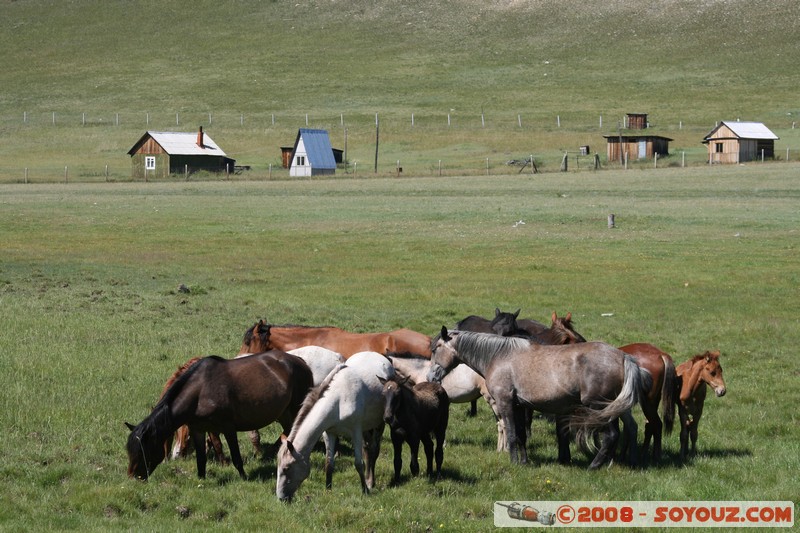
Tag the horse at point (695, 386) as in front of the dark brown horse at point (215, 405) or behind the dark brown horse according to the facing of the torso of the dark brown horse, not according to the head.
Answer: behind

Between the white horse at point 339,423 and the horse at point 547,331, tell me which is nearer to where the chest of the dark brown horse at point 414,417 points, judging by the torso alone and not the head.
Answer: the white horse

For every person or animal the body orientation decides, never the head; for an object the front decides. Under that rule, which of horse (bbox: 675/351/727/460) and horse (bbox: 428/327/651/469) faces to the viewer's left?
horse (bbox: 428/327/651/469)

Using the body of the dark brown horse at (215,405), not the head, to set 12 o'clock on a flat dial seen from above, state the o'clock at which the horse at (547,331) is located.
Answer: The horse is roughly at 5 o'clock from the dark brown horse.

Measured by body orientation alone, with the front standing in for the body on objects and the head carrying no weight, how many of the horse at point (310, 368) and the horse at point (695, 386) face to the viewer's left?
1

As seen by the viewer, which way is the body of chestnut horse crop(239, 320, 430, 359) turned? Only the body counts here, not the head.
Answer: to the viewer's left

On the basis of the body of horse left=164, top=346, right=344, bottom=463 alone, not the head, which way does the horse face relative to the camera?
to the viewer's left

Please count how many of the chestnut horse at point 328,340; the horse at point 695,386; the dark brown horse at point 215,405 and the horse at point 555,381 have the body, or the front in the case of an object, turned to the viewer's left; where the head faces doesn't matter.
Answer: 3

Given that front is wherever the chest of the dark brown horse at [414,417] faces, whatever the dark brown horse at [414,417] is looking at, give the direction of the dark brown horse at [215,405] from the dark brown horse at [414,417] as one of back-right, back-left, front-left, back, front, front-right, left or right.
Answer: front-right

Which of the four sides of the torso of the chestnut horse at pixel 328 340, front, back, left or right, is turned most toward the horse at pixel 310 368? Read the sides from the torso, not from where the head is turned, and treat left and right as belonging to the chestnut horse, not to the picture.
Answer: left

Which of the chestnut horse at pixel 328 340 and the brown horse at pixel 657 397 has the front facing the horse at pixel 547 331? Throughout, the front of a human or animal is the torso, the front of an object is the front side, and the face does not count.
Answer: the brown horse

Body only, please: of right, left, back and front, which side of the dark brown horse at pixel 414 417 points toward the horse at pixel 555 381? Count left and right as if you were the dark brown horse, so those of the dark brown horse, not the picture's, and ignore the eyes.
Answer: back

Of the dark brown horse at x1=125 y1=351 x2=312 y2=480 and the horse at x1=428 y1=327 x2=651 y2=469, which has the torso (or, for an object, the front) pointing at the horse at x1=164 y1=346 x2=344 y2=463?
the horse at x1=428 y1=327 x2=651 y2=469

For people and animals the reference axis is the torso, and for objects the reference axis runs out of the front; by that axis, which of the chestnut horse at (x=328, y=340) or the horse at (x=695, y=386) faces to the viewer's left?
the chestnut horse

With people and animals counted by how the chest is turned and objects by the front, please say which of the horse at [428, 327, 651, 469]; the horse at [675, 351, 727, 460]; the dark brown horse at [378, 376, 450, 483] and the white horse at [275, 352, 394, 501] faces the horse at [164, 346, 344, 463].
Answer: the horse at [428, 327, 651, 469]

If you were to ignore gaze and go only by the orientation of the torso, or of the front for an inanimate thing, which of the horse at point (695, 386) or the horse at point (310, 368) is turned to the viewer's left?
the horse at point (310, 368)

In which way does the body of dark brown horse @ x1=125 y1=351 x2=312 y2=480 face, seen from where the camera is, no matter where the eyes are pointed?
to the viewer's left

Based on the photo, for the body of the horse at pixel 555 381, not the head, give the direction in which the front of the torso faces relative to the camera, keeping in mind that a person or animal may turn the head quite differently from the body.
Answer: to the viewer's left
